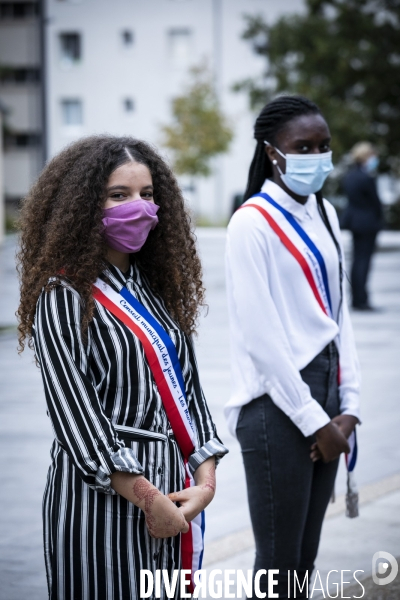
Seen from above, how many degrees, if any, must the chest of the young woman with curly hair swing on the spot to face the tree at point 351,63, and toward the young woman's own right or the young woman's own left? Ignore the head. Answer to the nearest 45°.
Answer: approximately 135° to the young woman's own left

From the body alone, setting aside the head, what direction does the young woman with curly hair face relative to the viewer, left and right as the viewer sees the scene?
facing the viewer and to the right of the viewer

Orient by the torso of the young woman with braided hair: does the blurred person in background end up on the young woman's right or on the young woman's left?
on the young woman's left

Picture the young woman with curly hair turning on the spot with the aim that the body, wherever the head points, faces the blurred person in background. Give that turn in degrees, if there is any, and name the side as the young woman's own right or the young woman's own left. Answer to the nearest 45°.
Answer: approximately 135° to the young woman's own left

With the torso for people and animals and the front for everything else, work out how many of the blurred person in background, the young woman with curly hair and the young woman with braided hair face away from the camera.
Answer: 0

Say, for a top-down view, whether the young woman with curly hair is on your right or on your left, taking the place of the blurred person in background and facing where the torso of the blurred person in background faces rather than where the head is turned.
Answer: on your right

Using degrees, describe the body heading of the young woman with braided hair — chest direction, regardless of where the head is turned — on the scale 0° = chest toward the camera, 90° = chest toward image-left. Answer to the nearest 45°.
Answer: approximately 315°

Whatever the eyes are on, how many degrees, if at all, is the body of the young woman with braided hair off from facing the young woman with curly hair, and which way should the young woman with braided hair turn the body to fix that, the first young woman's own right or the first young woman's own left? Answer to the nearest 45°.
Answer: approximately 90° to the first young woman's own right

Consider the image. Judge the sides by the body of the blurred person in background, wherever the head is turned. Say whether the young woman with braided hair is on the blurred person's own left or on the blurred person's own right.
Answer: on the blurred person's own right

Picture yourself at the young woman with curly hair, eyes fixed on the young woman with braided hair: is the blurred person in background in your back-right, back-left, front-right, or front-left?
front-left

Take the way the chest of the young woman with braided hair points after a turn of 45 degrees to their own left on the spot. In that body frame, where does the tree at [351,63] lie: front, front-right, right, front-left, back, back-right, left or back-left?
left

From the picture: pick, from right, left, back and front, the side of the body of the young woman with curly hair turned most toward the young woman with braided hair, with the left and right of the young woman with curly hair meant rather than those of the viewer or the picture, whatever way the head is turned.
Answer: left
